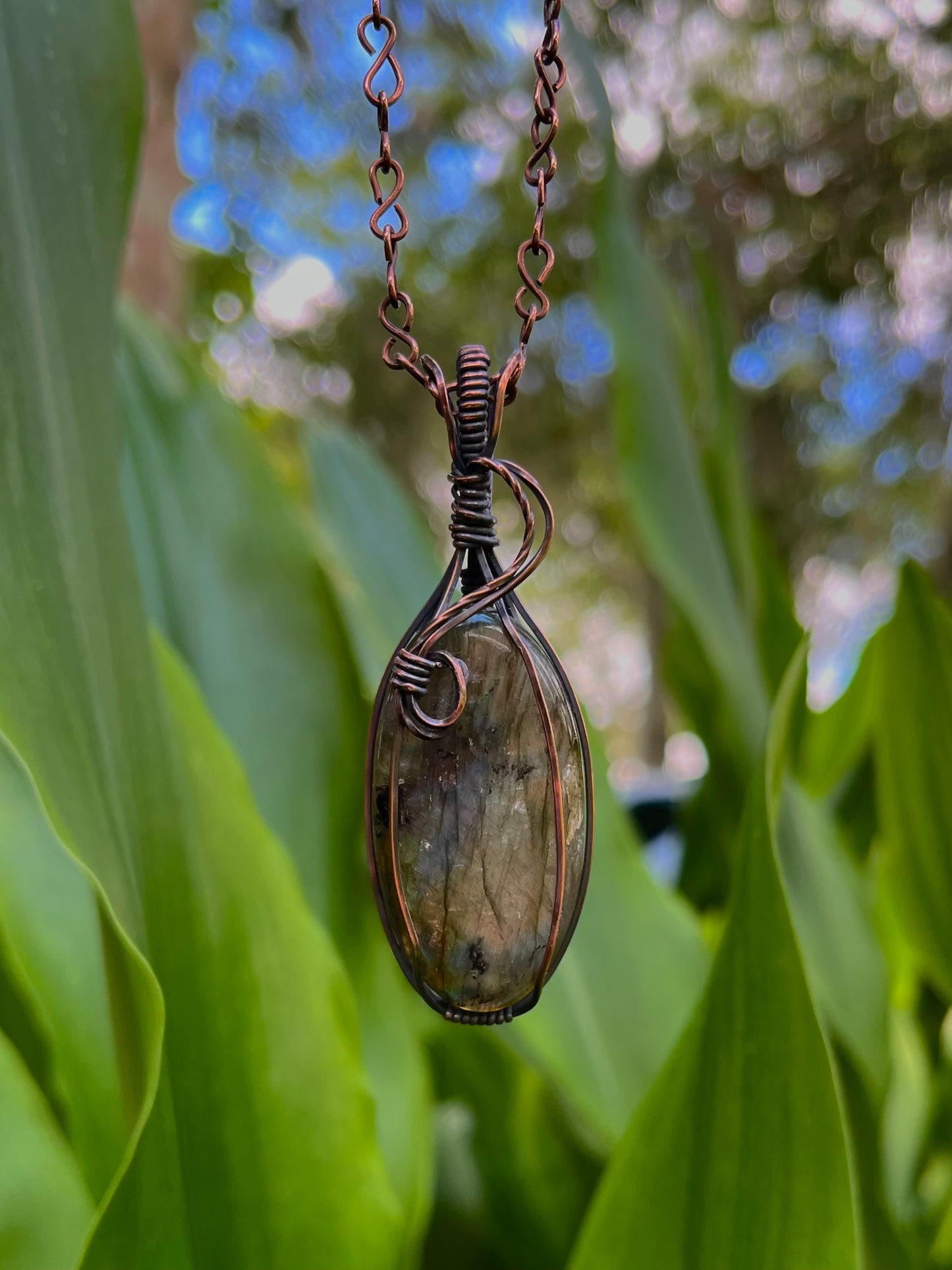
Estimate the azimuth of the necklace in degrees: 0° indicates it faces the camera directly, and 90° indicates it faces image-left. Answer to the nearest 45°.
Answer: approximately 0°
